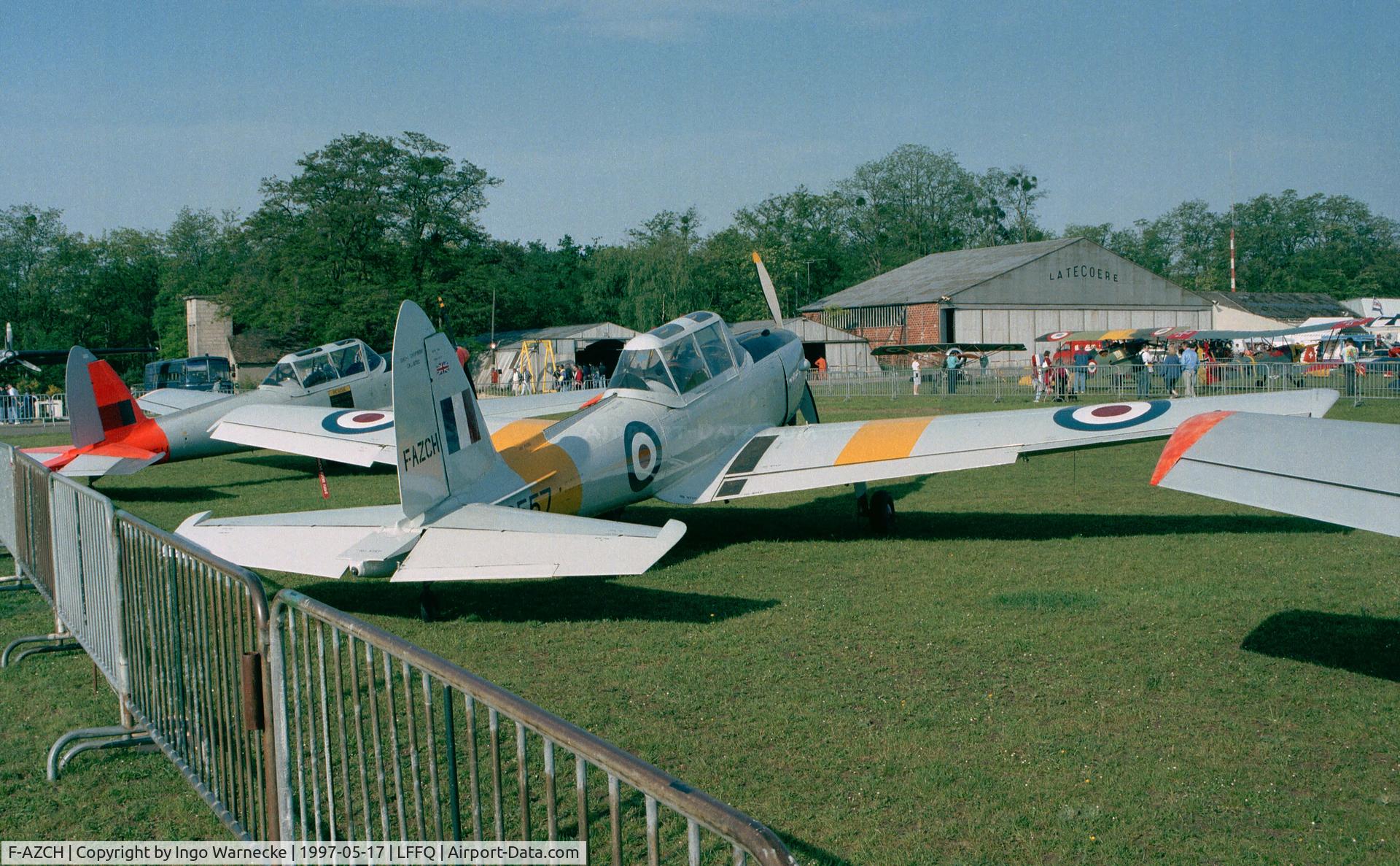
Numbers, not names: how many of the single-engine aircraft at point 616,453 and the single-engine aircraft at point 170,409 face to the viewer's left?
0

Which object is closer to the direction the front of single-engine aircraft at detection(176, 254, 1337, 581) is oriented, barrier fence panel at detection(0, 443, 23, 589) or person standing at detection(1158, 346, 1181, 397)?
the person standing

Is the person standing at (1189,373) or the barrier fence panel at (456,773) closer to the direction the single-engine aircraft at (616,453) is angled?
the person standing

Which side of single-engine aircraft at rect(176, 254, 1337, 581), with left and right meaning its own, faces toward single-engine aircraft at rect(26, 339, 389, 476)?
left

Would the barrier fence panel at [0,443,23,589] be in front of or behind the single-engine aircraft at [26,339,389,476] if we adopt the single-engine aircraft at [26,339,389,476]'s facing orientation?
behind

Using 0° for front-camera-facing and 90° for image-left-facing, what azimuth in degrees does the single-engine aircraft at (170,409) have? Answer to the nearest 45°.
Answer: approximately 225°

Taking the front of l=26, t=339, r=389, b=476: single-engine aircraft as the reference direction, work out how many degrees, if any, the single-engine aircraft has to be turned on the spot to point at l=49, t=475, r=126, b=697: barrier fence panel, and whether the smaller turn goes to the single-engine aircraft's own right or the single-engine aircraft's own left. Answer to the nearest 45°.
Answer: approximately 135° to the single-engine aircraft's own right

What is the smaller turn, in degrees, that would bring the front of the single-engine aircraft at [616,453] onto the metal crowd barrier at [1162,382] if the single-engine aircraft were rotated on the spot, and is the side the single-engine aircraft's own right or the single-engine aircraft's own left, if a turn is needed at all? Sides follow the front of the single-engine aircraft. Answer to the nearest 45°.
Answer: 0° — it already faces it

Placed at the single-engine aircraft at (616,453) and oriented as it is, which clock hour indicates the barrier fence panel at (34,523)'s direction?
The barrier fence panel is roughly at 6 o'clock from the single-engine aircraft.

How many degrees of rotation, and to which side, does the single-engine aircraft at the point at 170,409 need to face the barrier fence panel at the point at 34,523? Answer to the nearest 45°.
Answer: approximately 135° to its right

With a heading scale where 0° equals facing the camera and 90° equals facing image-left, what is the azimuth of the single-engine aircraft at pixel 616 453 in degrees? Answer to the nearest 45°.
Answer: approximately 225°
